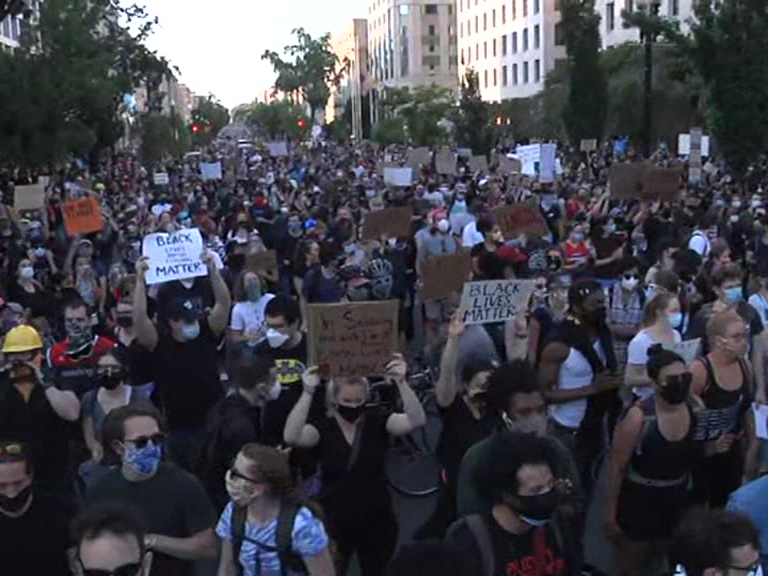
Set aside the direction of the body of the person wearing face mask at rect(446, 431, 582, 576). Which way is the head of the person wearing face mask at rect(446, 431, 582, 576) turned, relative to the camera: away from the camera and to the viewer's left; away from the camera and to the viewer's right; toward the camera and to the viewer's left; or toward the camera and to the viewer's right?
toward the camera and to the viewer's right

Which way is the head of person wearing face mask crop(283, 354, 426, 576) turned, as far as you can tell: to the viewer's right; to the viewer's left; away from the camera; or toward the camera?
toward the camera

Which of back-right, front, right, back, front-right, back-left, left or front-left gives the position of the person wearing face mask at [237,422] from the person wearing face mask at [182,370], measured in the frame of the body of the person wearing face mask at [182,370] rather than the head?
front

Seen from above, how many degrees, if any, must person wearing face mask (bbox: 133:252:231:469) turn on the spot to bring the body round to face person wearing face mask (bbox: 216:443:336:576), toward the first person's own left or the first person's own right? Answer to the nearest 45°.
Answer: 0° — they already face them

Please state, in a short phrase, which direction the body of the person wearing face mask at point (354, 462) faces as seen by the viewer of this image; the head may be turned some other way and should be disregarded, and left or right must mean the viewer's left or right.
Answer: facing the viewer

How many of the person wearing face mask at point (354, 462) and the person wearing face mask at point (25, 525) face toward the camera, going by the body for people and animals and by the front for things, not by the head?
2

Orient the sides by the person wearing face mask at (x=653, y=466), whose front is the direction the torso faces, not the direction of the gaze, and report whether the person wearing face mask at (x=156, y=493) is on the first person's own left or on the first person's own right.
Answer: on the first person's own right

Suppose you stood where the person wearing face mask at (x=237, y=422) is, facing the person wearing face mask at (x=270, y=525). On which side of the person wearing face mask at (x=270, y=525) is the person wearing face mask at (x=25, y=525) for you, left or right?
right

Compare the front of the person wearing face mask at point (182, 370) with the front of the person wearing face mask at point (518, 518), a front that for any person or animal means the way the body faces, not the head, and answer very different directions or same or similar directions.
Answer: same or similar directions

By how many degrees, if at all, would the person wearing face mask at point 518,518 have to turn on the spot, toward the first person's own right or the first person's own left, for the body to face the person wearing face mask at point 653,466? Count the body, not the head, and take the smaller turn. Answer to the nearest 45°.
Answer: approximately 90° to the first person's own left

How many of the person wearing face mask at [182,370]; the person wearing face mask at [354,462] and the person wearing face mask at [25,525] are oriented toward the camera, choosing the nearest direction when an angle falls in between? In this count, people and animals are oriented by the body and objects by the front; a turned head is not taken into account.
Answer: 3

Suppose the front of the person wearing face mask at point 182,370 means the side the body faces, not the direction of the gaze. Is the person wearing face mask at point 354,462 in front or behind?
in front

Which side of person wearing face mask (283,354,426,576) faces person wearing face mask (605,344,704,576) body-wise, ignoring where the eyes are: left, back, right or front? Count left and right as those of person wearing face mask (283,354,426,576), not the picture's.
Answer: left

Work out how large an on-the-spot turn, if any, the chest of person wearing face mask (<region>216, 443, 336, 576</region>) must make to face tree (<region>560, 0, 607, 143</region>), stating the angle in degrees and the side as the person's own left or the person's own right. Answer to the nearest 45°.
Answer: approximately 135° to the person's own right

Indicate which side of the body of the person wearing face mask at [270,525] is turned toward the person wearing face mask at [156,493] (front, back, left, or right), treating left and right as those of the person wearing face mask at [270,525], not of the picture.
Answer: right
